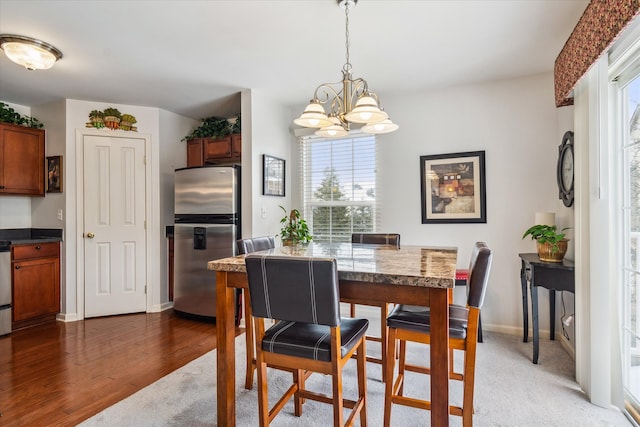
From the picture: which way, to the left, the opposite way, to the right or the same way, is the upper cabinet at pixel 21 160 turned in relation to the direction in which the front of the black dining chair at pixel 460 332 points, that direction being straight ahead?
the opposite way

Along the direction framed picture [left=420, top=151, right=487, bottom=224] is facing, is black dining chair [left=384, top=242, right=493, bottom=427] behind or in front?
in front

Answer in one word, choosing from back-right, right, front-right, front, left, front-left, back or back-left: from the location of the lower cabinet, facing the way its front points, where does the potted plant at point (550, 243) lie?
front

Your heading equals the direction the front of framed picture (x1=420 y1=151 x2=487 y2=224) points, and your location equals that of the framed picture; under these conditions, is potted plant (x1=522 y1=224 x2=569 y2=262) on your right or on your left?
on your left

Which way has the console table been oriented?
to the viewer's left

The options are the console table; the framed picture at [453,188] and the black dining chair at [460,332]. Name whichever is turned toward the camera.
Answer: the framed picture

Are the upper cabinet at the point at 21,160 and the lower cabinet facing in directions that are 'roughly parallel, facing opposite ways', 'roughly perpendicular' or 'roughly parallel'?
roughly parallel

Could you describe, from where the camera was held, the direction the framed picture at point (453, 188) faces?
facing the viewer

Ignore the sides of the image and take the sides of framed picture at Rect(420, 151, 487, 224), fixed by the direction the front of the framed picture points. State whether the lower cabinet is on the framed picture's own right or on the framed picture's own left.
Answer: on the framed picture's own right

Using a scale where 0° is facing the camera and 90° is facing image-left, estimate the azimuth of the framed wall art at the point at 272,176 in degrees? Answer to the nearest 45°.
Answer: approximately 315°

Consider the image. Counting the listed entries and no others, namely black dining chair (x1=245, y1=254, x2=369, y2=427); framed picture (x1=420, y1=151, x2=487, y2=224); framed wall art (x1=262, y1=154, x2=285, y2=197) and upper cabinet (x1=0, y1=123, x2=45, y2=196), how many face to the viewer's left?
0

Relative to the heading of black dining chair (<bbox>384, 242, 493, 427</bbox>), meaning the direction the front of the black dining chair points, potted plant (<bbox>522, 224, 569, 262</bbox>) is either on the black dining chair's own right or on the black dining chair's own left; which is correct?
on the black dining chair's own right

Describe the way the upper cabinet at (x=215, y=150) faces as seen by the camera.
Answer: facing the viewer and to the left of the viewer

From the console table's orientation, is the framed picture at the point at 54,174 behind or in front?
in front

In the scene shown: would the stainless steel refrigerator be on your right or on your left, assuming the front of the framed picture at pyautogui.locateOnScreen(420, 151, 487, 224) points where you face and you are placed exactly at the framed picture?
on your right

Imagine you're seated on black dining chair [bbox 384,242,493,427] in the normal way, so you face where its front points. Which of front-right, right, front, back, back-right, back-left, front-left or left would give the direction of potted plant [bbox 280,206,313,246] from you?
front-right

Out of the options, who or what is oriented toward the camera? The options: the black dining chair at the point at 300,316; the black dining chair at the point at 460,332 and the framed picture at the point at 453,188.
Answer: the framed picture

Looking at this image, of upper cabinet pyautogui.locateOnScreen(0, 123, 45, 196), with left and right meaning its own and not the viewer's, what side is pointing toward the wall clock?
front

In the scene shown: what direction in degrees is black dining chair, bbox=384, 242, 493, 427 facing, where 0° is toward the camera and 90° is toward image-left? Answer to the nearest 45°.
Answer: approximately 90°

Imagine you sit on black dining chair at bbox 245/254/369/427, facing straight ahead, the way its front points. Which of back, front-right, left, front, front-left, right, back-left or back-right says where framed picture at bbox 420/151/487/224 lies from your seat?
front

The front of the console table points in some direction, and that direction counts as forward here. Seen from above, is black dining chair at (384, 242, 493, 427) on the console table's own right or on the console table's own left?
on the console table's own left

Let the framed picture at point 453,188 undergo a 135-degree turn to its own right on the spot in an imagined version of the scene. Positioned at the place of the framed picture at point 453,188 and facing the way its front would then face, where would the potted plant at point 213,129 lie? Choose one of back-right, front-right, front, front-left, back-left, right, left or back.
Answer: front-left
